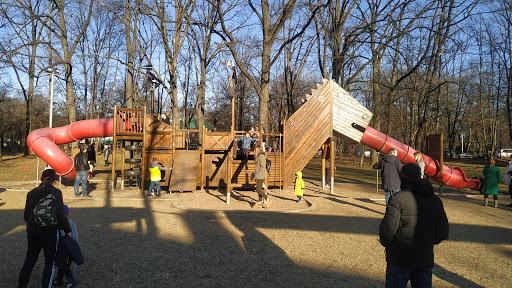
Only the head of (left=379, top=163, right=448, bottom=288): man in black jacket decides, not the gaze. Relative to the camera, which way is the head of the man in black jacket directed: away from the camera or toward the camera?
away from the camera

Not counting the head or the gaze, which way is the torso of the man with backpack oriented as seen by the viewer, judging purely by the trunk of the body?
away from the camera
